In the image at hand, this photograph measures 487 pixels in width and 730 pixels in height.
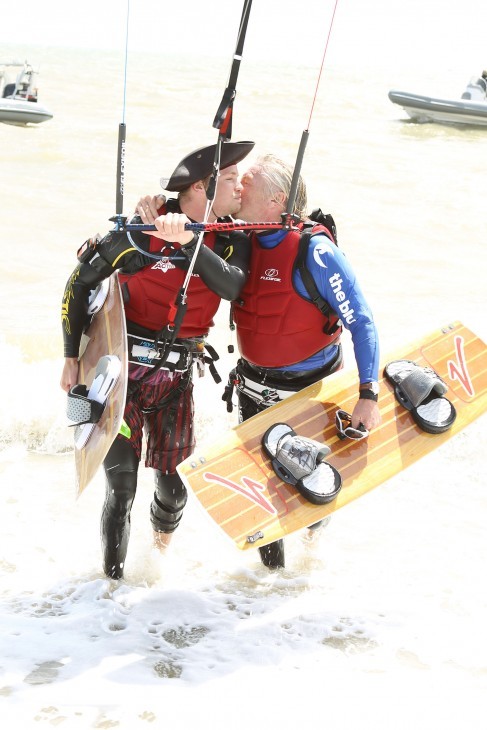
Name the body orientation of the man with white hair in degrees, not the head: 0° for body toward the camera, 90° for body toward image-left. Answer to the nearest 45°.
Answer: approximately 45°

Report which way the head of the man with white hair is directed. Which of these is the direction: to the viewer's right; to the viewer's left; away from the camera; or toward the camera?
to the viewer's left
